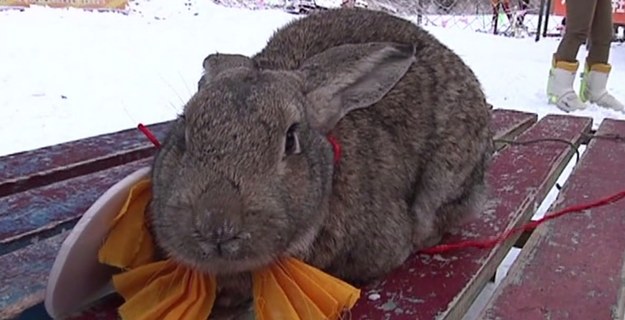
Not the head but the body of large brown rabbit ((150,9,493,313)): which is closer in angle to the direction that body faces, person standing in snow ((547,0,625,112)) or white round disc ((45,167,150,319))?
the white round disc

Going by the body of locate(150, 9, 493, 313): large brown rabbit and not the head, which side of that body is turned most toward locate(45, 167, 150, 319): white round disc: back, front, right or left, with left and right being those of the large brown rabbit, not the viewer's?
front

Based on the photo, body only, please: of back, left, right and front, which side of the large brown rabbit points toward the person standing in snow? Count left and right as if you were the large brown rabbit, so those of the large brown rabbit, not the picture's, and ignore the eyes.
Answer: back
